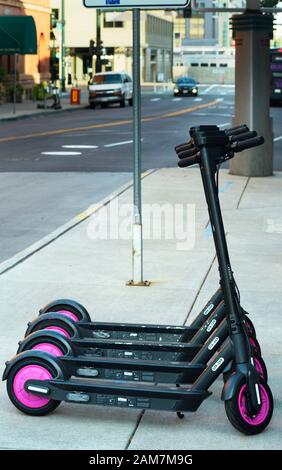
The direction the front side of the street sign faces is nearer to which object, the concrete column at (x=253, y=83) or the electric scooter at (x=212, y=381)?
the electric scooter

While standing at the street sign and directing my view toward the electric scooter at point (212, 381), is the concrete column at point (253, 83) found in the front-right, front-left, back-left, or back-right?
back-left

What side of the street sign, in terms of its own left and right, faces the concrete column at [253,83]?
back

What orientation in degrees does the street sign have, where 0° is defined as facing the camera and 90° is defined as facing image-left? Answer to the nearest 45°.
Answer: approximately 0°

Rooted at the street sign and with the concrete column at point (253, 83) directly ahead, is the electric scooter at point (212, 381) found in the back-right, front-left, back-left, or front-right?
back-right
